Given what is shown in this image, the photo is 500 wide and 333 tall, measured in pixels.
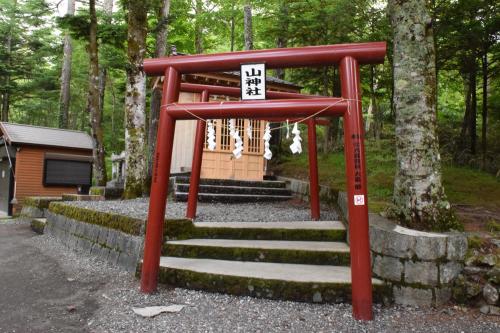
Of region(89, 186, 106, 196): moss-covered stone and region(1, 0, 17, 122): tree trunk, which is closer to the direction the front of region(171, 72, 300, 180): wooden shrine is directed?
the moss-covered stone

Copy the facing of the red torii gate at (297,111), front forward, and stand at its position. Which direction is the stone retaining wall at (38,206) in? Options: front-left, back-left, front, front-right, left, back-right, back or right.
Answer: back-right

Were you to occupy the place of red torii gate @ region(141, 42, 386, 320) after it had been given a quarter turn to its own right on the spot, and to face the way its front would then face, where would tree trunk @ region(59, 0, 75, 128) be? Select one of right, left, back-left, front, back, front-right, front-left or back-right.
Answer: front-right

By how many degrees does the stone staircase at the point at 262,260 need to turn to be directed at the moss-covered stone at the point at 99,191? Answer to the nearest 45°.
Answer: approximately 135° to its right

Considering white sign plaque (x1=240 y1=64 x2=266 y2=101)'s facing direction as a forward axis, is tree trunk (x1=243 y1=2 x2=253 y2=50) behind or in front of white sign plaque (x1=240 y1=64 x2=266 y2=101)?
behind

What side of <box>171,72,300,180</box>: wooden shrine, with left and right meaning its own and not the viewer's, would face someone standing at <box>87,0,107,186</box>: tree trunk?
right

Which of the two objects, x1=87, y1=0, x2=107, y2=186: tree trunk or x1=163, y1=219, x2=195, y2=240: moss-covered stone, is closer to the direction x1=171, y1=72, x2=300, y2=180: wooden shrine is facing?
the moss-covered stone

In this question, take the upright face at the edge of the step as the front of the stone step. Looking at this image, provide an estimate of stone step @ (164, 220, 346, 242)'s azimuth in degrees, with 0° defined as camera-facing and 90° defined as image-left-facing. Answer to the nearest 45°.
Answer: approximately 0°
